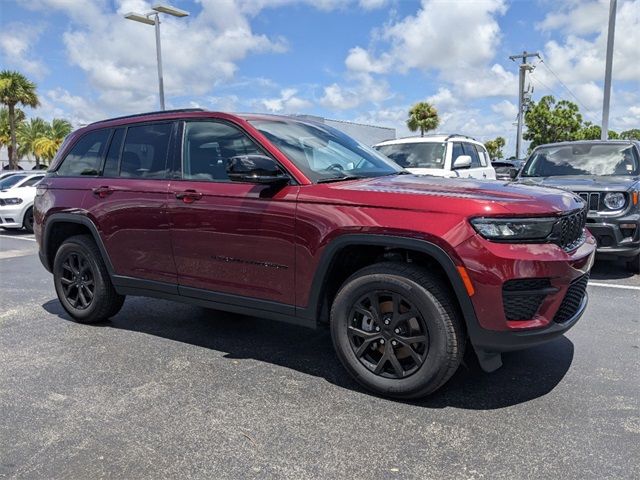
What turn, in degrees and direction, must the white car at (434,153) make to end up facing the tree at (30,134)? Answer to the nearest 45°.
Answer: approximately 90° to its right

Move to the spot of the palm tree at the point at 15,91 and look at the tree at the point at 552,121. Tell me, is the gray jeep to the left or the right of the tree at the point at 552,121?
right

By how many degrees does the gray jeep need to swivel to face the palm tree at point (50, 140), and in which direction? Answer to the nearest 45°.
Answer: approximately 135° to its right

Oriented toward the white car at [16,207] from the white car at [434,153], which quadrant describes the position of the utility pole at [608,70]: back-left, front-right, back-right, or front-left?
back-right

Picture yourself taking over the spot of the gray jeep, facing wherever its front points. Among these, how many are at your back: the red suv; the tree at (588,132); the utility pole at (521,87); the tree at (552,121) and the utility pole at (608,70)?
4

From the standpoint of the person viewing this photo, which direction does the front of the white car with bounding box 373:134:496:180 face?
facing the viewer and to the left of the viewer

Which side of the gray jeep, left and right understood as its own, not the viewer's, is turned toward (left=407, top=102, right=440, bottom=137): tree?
back

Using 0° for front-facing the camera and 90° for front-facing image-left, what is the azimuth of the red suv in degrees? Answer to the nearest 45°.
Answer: approximately 315°

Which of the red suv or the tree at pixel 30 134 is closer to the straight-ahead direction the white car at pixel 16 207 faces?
the red suv

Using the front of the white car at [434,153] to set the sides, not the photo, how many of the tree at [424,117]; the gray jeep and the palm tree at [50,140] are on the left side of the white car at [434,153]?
1

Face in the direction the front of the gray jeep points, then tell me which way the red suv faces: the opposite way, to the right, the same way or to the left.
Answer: to the left

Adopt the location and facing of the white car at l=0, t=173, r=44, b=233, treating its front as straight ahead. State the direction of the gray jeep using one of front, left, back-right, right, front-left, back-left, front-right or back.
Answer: left

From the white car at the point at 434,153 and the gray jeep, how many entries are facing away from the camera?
0

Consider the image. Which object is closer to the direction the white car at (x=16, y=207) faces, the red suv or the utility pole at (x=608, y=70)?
the red suv

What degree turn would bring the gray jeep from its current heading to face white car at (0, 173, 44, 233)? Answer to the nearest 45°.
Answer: approximately 90° to its right

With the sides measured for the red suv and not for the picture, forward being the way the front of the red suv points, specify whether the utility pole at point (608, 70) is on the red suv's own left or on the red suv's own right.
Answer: on the red suv's own left

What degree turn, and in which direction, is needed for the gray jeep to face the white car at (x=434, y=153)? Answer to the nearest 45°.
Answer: approximately 135° to its right

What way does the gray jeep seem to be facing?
toward the camera

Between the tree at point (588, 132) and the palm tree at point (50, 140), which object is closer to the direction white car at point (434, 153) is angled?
the palm tree
